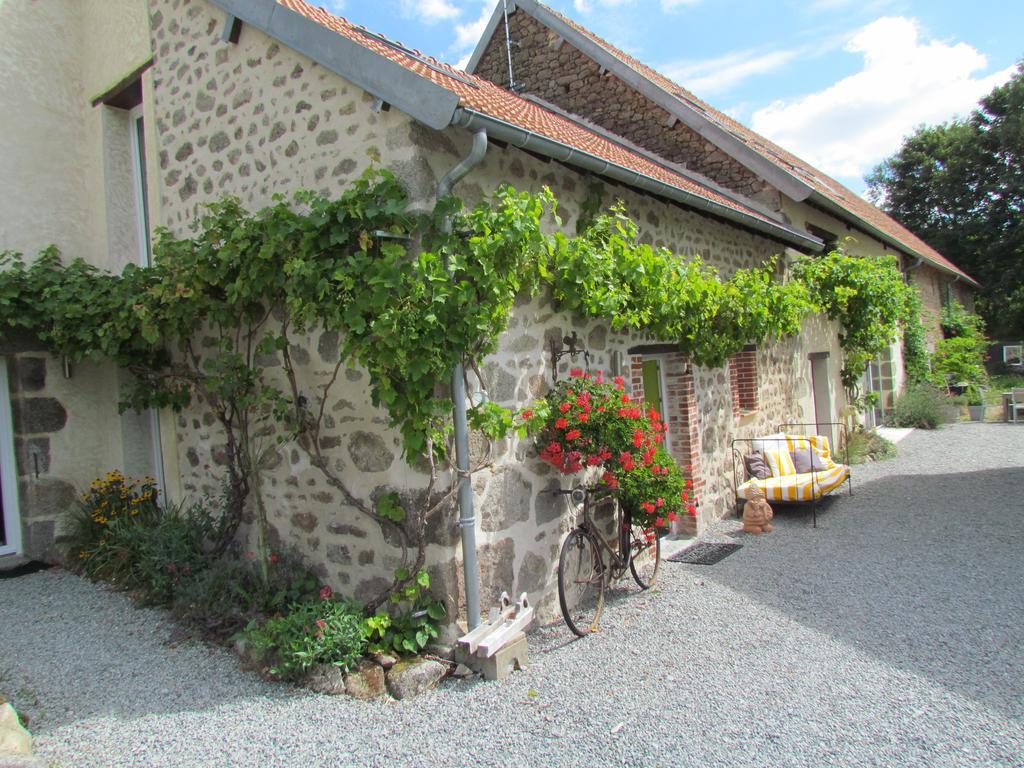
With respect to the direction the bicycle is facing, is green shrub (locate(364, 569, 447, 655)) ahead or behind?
ahead

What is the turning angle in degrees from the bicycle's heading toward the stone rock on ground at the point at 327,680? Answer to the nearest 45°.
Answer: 0° — it already faces it

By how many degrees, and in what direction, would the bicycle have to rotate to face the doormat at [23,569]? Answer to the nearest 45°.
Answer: approximately 45° to its right

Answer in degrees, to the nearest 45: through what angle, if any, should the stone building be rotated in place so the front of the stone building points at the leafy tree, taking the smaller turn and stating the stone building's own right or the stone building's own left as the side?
approximately 90° to the stone building's own left

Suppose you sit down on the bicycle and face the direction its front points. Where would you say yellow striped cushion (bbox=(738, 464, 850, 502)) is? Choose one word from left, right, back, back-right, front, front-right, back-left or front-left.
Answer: back

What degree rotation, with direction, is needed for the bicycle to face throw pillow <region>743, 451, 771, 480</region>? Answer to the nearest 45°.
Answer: approximately 180°

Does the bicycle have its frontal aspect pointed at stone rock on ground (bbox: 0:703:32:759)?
yes

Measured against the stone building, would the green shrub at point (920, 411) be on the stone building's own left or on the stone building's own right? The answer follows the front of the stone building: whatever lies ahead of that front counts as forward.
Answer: on the stone building's own left

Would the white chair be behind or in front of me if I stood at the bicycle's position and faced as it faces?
behind

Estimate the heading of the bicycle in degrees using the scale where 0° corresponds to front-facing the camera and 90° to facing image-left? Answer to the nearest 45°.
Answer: approximately 45°

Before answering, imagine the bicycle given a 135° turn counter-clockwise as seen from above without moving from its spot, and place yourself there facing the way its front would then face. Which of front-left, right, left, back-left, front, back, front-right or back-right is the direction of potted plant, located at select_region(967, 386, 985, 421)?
front-left

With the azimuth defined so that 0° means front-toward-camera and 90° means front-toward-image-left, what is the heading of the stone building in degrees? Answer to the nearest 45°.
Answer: approximately 315°

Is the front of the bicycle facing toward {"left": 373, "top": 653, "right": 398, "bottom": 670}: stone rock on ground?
yes

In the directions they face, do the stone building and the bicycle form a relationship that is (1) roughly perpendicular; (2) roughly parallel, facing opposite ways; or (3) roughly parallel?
roughly perpendicular
